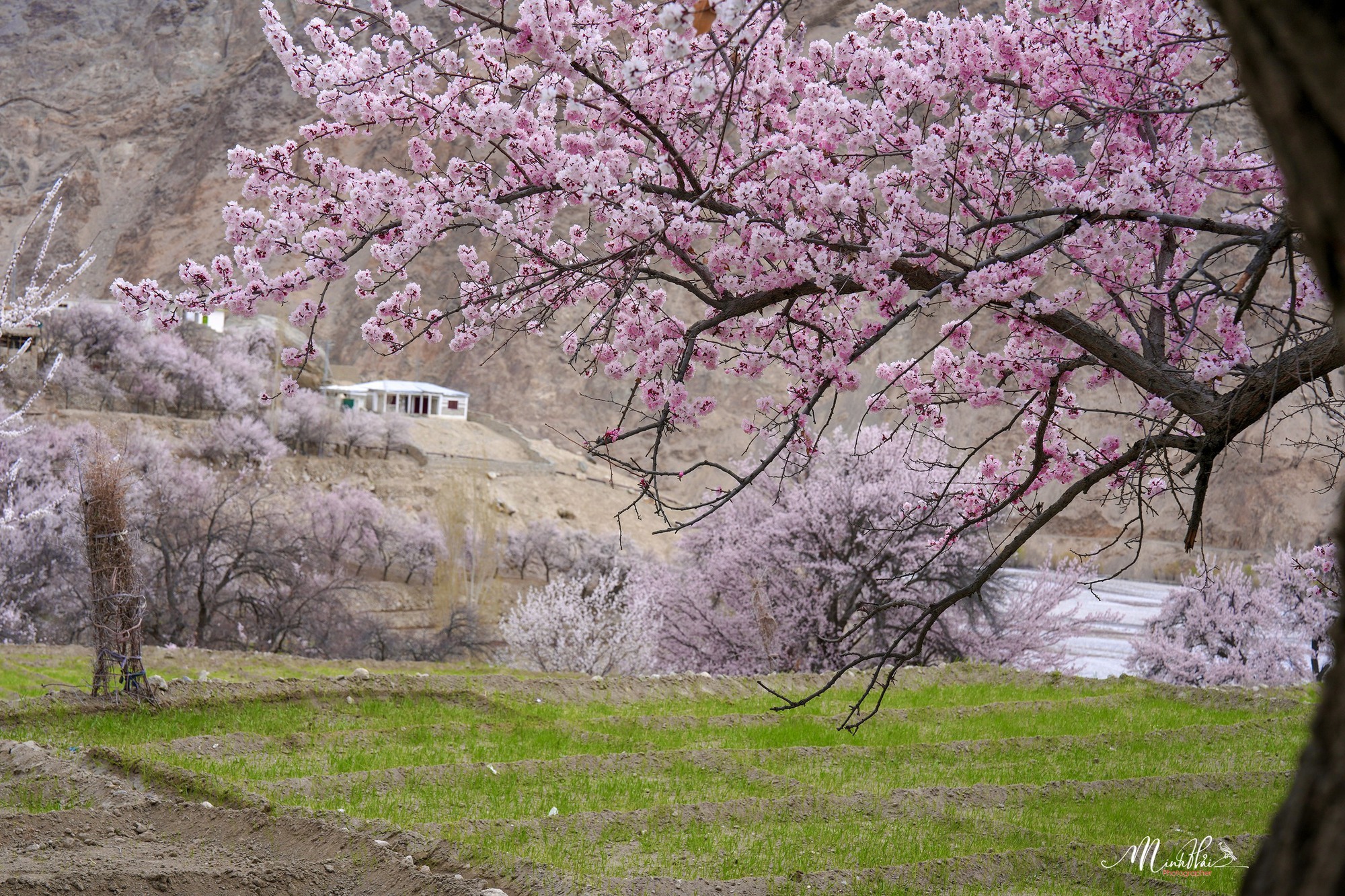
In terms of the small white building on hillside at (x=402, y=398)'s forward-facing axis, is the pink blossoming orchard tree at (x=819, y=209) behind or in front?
in front

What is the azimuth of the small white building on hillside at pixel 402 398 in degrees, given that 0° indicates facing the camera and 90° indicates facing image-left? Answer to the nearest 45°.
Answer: approximately 0°
